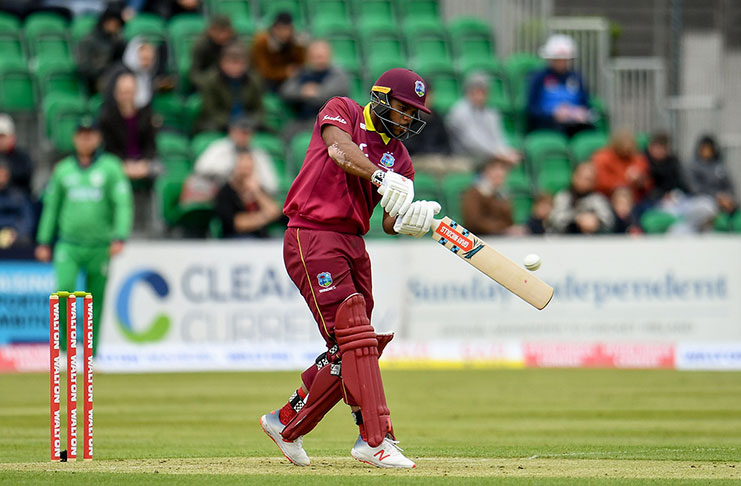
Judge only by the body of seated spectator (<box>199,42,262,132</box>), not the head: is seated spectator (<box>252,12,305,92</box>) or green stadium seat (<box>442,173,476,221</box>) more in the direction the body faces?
the green stadium seat

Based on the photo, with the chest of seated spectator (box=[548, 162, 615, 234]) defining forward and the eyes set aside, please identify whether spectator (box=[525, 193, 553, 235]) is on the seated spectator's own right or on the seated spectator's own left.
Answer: on the seated spectator's own right

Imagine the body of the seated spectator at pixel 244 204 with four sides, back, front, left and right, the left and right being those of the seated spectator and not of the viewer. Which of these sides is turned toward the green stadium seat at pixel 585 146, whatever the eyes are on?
left

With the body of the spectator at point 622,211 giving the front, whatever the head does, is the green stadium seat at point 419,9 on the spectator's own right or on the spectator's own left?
on the spectator's own right

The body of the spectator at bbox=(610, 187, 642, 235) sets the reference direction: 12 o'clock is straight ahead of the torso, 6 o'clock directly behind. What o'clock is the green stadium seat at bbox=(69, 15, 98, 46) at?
The green stadium seat is roughly at 3 o'clock from the spectator.
